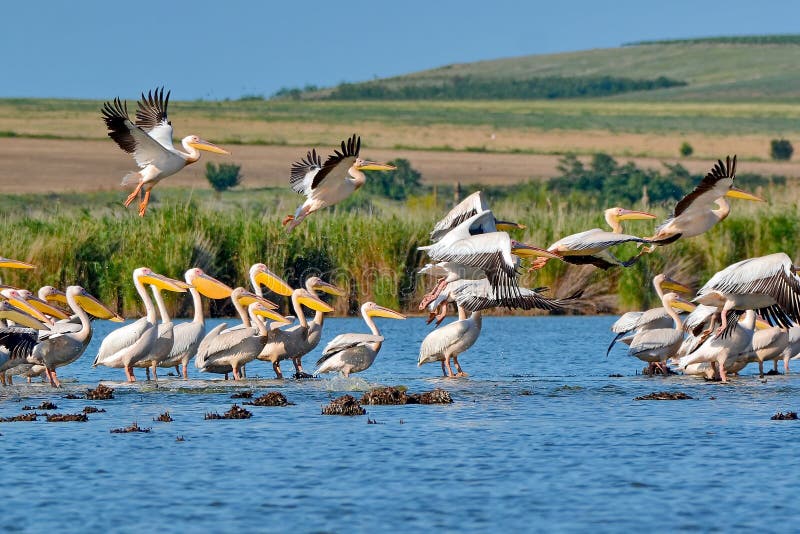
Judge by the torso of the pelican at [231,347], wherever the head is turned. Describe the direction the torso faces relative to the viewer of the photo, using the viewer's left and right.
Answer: facing to the right of the viewer

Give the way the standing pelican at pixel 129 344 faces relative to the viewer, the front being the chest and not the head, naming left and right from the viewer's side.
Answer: facing to the right of the viewer

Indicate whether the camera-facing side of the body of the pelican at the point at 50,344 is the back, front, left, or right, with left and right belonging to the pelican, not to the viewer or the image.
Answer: right

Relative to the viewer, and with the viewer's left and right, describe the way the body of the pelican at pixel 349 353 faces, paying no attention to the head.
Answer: facing to the right of the viewer

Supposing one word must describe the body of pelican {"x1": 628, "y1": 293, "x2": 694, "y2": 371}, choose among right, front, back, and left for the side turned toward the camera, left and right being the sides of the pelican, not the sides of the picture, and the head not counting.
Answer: right

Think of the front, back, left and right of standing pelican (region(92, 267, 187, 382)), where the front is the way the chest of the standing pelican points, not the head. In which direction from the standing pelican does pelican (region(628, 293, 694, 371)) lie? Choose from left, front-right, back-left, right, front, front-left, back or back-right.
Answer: front

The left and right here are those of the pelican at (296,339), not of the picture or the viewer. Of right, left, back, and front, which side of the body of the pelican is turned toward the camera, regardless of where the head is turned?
right

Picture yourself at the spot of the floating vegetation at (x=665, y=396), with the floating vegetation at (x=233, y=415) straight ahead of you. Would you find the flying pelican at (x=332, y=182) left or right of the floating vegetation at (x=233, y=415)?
right

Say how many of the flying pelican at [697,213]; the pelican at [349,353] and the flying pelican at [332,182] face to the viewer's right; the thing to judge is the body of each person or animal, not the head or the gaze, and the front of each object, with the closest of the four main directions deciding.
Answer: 3

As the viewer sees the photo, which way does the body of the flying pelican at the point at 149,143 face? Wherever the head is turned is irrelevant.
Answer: to the viewer's right

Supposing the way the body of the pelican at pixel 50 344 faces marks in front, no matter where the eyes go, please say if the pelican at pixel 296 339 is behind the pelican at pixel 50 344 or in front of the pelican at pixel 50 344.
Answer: in front

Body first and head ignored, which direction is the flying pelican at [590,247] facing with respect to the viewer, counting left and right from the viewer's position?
facing to the right of the viewer

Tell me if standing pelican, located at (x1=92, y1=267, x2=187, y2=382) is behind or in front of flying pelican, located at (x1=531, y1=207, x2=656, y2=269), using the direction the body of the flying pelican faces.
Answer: behind

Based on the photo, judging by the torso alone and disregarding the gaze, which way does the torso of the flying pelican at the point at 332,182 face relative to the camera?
to the viewer's right
